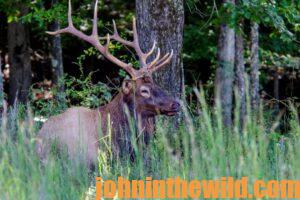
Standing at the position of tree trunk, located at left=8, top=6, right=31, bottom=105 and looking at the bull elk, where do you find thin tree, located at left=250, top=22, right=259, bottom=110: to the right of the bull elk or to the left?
left

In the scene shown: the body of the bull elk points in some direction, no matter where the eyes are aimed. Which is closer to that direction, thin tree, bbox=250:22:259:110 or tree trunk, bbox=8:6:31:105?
the thin tree

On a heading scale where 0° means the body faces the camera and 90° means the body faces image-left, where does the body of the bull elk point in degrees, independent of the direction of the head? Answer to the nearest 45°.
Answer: approximately 270°

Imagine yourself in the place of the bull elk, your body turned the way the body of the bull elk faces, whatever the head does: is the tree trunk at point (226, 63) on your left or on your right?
on your left

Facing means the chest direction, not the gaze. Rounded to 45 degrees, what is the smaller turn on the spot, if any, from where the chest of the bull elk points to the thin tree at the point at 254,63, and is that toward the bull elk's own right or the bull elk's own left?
approximately 45° to the bull elk's own left

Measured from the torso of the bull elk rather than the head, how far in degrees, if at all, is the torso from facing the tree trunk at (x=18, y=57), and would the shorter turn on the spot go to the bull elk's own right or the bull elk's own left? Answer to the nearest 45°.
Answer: approximately 90° to the bull elk's own left
